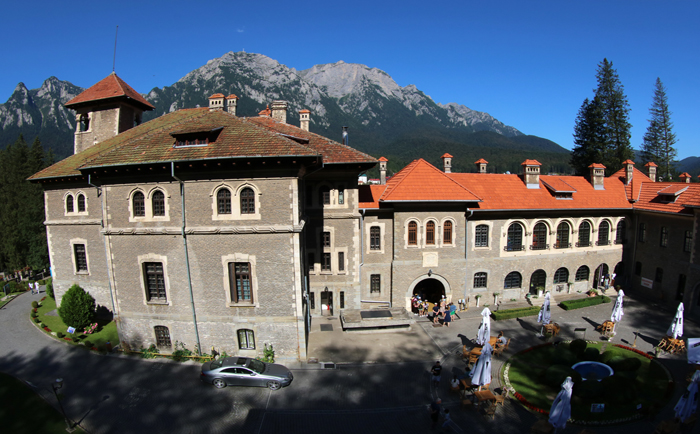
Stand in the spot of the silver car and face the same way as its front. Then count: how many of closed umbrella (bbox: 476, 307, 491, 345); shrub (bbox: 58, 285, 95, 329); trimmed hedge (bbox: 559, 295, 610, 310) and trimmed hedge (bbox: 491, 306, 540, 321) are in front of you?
3

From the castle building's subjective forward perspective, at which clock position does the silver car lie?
The silver car is roughly at 12 o'clock from the castle building.

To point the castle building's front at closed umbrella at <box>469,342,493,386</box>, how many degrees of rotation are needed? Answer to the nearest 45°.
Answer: approximately 45° to its left

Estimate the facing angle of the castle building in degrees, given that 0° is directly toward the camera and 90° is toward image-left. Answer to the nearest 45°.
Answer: approximately 0°

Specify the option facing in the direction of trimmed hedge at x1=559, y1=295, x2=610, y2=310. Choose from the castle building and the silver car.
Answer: the silver car

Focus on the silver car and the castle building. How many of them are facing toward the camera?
1

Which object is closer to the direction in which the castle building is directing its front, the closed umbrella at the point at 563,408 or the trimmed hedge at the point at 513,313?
the closed umbrella

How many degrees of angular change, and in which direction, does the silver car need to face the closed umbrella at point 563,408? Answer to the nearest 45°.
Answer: approximately 45° to its right

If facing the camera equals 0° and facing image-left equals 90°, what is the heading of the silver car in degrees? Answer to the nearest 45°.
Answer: approximately 270°
